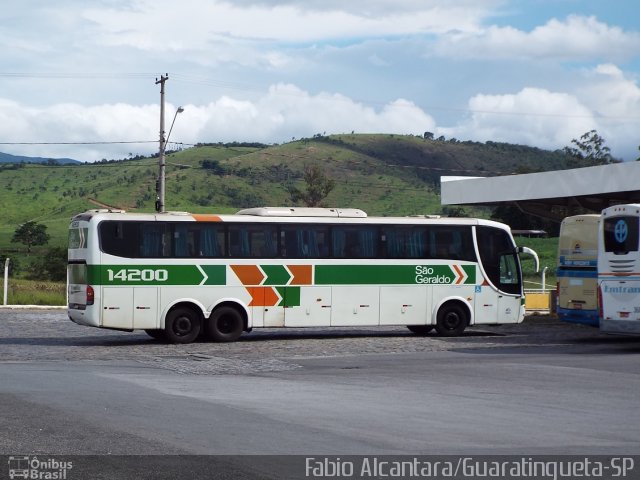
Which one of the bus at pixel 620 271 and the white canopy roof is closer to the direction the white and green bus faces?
the bus

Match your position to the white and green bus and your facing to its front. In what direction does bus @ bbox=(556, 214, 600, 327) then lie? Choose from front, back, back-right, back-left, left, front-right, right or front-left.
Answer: front

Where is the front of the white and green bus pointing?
to the viewer's right

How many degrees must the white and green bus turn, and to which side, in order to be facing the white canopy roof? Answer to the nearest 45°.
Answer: approximately 45° to its left
